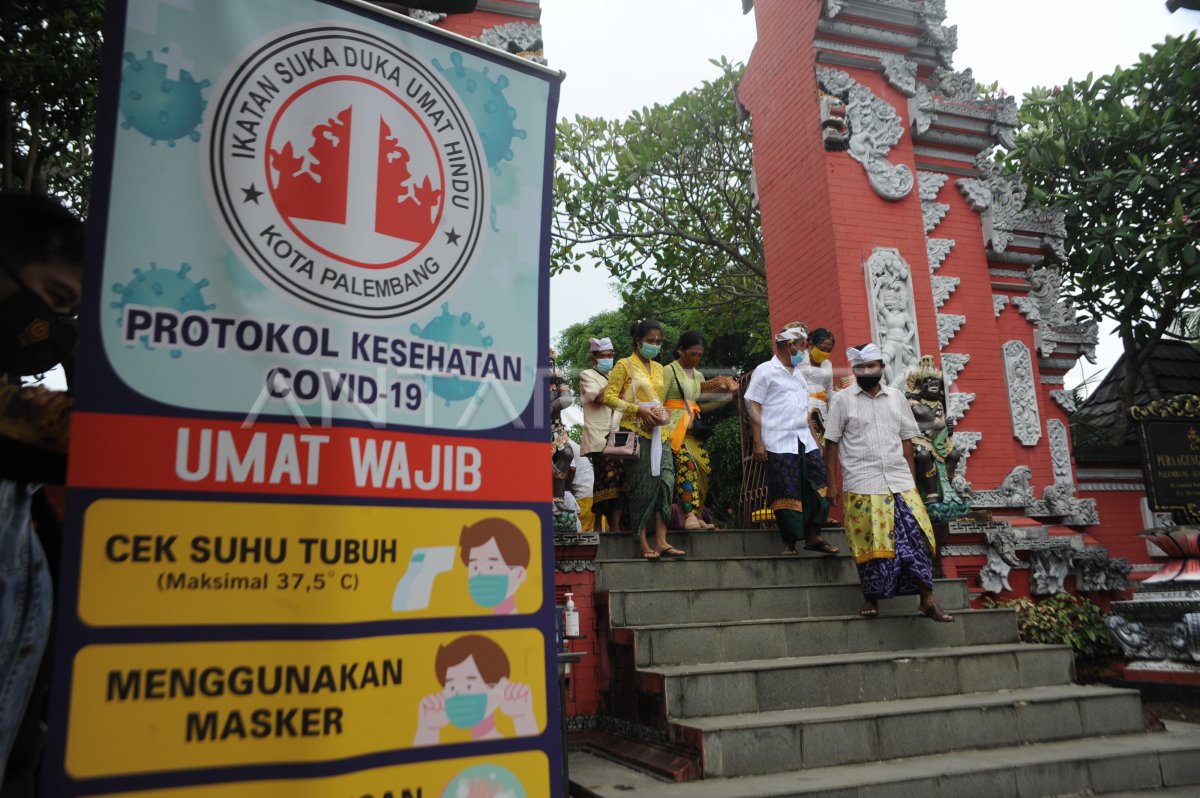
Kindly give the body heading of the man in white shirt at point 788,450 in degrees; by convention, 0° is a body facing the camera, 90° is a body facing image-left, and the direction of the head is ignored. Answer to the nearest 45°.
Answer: approximately 315°

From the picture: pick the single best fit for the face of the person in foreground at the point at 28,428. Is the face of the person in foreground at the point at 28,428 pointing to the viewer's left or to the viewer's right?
to the viewer's right

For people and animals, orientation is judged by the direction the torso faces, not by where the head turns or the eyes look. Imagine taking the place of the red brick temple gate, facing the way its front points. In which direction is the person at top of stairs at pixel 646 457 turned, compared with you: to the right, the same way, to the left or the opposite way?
the same way

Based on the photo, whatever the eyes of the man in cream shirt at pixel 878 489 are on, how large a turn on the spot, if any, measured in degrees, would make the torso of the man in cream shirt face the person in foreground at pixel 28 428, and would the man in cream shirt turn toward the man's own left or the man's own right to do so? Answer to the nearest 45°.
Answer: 0° — they already face them

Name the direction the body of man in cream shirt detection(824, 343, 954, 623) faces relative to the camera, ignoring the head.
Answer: toward the camera

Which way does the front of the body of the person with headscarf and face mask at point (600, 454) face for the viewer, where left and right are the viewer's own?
facing the viewer and to the right of the viewer

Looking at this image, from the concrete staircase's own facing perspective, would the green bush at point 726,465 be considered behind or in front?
behind

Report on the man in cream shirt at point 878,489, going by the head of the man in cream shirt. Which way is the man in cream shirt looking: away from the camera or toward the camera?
toward the camera

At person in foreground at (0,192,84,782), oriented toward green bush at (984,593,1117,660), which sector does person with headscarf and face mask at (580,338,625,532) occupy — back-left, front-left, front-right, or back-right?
front-left

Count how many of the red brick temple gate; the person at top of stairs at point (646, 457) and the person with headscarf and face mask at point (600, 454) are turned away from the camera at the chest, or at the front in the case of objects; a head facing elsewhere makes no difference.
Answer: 0

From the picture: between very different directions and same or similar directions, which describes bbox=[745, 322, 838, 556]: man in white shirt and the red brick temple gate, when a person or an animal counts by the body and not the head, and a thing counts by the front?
same or similar directions

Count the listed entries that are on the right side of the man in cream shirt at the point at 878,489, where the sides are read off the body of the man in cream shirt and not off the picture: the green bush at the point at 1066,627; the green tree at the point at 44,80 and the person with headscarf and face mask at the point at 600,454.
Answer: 2
